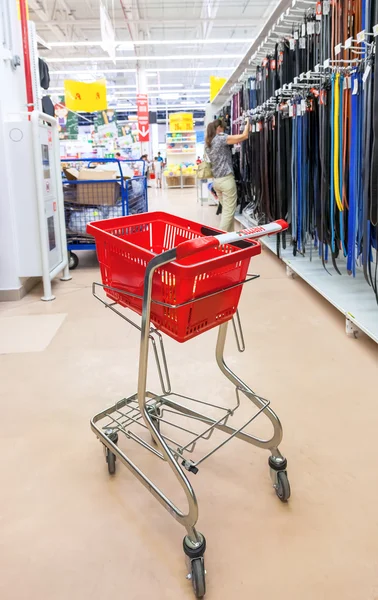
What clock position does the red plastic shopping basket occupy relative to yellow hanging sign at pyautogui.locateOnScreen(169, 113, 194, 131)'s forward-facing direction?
The red plastic shopping basket is roughly at 12 o'clock from the yellow hanging sign.

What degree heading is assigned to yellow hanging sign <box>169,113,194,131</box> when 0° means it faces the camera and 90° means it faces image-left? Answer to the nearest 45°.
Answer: approximately 0°

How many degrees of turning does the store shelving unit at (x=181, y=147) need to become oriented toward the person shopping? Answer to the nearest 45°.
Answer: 0° — it already faces them

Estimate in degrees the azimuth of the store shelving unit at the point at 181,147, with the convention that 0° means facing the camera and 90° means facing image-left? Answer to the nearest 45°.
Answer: approximately 0°

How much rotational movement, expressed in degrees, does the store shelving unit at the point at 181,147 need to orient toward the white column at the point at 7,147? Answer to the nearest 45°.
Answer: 0° — it already faces it
